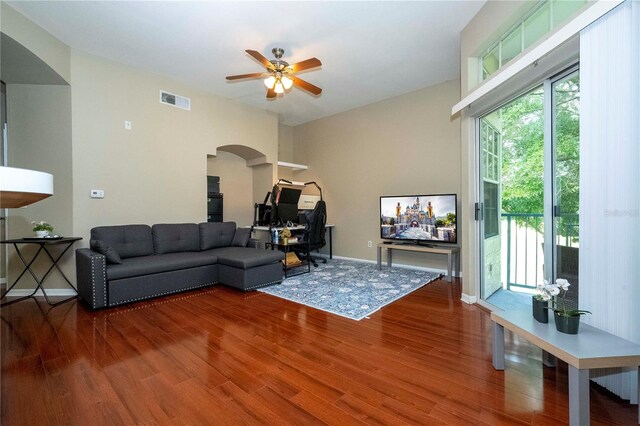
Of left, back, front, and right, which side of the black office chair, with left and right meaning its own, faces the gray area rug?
back

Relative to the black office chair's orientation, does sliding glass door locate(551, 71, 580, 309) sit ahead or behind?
behind

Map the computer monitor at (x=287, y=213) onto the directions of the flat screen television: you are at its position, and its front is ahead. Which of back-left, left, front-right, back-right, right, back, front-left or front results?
front-right

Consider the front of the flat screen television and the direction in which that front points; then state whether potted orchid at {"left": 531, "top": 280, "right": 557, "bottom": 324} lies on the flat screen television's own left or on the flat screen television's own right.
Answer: on the flat screen television's own left

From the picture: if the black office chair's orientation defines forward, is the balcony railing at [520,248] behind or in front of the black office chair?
behind

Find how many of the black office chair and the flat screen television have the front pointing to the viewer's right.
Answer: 0

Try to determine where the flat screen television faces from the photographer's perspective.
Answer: facing the viewer and to the left of the viewer

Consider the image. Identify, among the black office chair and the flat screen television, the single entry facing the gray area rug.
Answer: the flat screen television

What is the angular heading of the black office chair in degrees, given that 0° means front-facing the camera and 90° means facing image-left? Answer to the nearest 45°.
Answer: approximately 135°

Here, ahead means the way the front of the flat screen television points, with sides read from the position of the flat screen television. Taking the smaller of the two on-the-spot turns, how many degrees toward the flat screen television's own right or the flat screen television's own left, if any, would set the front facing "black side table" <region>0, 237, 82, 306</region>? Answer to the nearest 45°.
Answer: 0° — it already faces it
